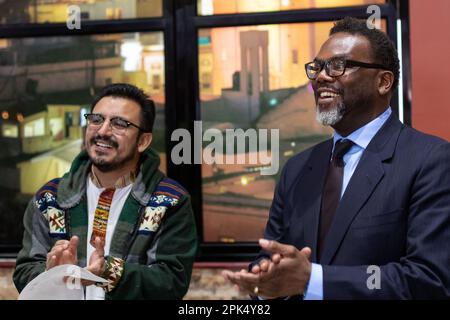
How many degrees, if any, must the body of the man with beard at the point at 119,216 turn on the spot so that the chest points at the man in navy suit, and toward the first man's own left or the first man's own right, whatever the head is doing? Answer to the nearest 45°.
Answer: approximately 90° to the first man's own left

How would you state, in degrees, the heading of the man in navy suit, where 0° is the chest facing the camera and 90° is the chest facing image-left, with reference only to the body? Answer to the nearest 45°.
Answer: approximately 45°

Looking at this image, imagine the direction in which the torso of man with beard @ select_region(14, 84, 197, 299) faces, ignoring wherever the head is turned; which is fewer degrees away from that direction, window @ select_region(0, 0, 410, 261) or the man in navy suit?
the man in navy suit

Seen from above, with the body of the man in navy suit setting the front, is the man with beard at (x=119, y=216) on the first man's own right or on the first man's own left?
on the first man's own right
